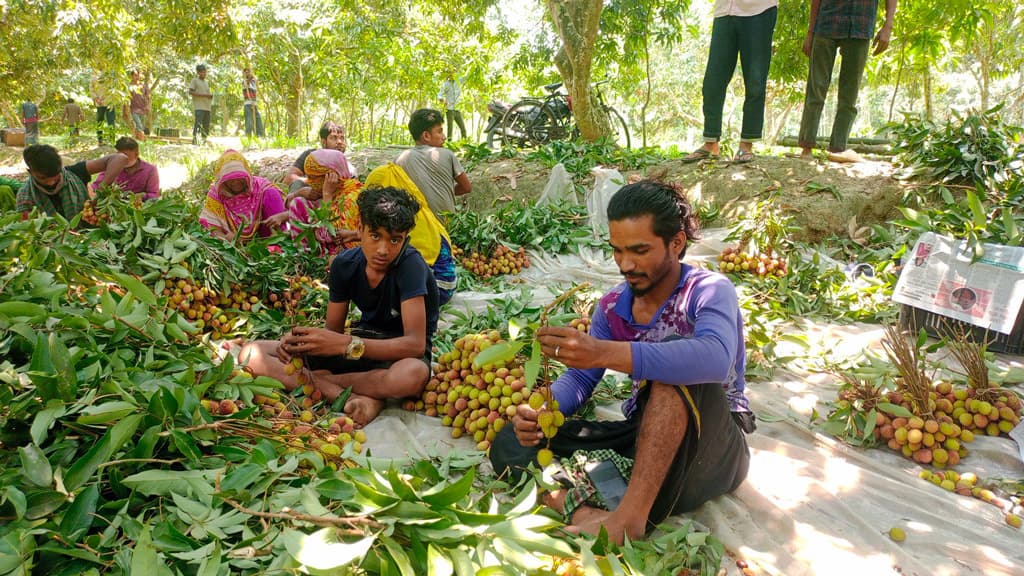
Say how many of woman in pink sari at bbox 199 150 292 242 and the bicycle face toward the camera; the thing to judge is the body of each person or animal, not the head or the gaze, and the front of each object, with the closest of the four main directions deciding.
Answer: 1

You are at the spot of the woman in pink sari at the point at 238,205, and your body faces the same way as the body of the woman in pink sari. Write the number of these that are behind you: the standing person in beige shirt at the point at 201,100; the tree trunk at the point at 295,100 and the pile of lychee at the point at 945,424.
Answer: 2

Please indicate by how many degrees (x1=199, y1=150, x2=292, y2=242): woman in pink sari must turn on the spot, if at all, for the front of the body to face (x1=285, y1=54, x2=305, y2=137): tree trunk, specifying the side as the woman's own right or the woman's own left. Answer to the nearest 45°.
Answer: approximately 180°

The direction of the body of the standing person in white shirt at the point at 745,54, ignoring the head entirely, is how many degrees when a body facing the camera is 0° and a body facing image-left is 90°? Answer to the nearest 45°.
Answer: approximately 45°

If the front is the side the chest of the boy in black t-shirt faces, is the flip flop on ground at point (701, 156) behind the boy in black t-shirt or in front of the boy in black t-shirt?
behind

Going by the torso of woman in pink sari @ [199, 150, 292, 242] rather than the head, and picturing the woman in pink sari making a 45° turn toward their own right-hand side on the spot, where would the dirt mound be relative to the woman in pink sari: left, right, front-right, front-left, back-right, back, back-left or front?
back-left

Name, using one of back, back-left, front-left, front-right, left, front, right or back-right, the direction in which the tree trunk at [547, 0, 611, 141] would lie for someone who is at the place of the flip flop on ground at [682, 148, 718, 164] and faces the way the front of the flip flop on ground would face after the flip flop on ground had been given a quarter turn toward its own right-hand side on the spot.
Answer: front
